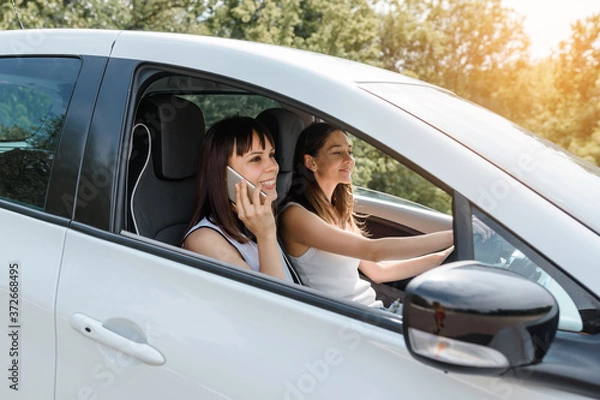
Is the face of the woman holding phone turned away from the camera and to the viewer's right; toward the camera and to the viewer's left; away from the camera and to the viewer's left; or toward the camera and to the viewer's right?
toward the camera and to the viewer's right

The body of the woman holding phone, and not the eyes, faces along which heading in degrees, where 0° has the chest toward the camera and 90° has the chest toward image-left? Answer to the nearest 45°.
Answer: approximately 315°

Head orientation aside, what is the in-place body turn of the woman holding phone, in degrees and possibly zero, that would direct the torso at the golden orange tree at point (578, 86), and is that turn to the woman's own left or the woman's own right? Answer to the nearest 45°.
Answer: approximately 90° to the woman's own left
